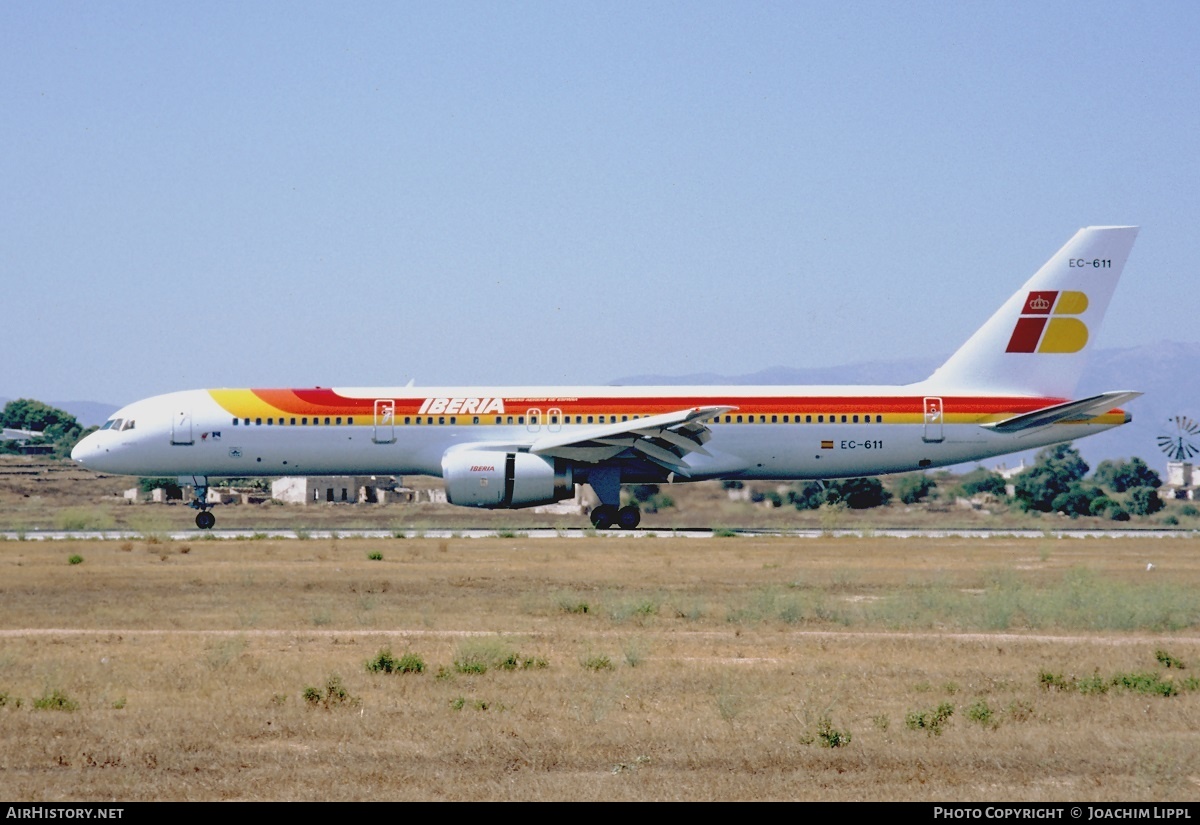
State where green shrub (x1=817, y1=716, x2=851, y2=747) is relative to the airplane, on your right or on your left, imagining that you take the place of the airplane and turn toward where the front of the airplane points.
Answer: on your left

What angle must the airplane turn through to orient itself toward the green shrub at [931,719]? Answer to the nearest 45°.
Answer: approximately 90° to its left

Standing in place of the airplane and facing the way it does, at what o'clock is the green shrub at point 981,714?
The green shrub is roughly at 9 o'clock from the airplane.

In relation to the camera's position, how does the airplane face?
facing to the left of the viewer

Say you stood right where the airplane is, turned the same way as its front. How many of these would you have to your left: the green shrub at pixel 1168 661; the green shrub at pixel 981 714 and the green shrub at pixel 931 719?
3

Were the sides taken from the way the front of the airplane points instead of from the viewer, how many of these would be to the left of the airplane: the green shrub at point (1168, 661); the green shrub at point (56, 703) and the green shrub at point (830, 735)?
3

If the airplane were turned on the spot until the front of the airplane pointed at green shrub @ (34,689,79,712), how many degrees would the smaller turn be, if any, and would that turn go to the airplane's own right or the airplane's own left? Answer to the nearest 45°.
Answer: approximately 90° to the airplane's own left
